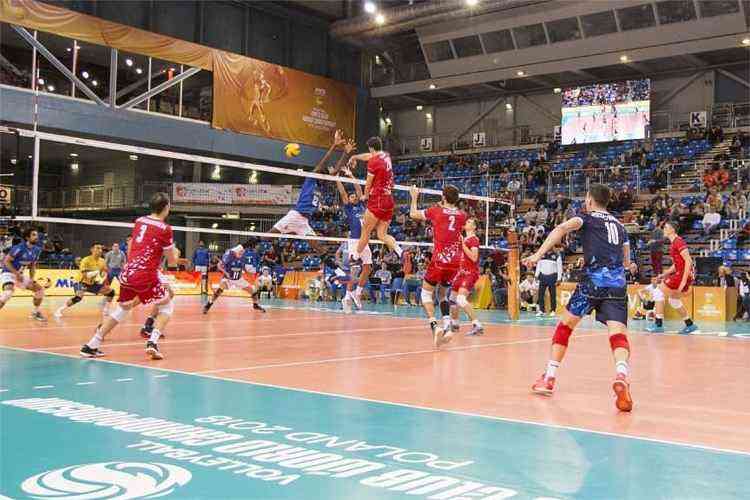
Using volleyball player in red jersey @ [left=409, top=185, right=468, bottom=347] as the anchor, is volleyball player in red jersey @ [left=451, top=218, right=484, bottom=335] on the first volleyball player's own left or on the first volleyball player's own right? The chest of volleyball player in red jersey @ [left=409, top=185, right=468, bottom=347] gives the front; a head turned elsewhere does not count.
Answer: on the first volleyball player's own right

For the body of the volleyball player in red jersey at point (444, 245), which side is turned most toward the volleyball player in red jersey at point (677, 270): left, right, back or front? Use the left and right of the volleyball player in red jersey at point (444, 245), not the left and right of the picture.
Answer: right

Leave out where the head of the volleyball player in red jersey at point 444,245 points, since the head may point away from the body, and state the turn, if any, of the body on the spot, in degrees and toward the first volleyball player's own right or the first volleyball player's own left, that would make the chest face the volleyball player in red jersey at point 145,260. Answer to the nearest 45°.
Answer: approximately 90° to the first volleyball player's own left

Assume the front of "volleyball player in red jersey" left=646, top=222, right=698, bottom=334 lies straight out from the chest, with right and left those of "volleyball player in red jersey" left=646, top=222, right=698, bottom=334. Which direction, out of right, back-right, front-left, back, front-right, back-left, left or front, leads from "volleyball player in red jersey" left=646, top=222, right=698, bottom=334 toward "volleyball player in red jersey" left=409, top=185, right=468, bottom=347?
front-left

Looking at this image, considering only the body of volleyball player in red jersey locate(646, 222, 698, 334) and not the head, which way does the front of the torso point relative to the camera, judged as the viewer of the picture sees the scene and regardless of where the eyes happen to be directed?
to the viewer's left

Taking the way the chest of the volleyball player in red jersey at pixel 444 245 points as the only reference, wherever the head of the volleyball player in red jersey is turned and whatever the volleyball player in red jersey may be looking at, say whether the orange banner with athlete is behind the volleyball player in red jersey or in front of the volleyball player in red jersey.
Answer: in front

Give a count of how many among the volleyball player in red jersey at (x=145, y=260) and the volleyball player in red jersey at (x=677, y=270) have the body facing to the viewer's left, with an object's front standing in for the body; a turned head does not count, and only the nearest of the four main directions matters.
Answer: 1

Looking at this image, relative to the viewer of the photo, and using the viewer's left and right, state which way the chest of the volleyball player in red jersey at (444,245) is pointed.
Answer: facing away from the viewer and to the left of the viewer

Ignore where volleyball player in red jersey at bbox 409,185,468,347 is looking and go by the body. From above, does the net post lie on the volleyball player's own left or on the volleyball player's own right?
on the volleyball player's own right

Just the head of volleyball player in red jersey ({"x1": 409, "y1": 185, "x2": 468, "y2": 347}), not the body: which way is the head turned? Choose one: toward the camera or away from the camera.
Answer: away from the camera
